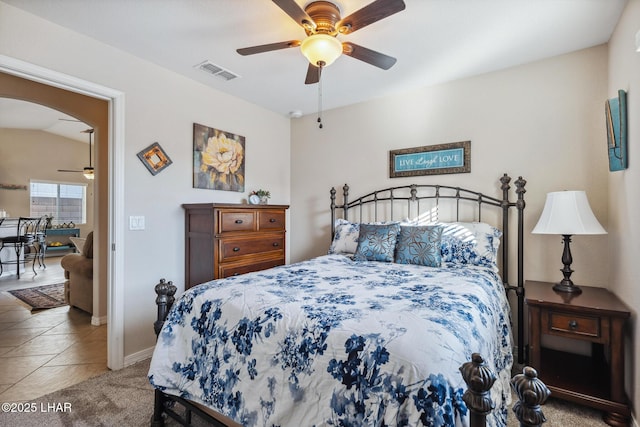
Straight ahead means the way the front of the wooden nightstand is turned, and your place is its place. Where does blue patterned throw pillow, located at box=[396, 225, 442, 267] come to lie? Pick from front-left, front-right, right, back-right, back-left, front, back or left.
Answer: right

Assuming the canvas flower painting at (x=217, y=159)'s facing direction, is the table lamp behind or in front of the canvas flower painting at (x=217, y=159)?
in front

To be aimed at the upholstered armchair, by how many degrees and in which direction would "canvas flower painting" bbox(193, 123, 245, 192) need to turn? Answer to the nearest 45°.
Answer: approximately 180°

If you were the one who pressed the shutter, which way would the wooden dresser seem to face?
facing the viewer and to the right of the viewer

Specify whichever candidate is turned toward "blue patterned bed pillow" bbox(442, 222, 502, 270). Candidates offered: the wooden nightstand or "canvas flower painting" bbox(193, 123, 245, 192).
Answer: the canvas flower painting

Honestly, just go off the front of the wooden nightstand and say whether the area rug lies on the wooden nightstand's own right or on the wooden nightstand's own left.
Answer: on the wooden nightstand's own right

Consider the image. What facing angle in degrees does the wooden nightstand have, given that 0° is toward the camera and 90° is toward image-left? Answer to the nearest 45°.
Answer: approximately 0°

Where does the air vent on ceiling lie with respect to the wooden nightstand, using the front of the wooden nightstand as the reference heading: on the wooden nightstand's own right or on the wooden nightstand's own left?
on the wooden nightstand's own right

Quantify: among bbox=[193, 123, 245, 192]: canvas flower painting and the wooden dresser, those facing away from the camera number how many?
0

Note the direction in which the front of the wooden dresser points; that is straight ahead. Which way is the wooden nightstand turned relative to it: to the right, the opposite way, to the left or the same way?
to the right

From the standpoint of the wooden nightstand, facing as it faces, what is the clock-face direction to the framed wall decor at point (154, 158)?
The framed wall decor is roughly at 2 o'clock from the wooden nightstand.

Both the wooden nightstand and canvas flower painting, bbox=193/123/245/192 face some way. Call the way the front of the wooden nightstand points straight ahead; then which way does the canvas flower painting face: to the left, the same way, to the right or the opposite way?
to the left

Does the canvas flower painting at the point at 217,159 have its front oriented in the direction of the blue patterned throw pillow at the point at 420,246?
yes
